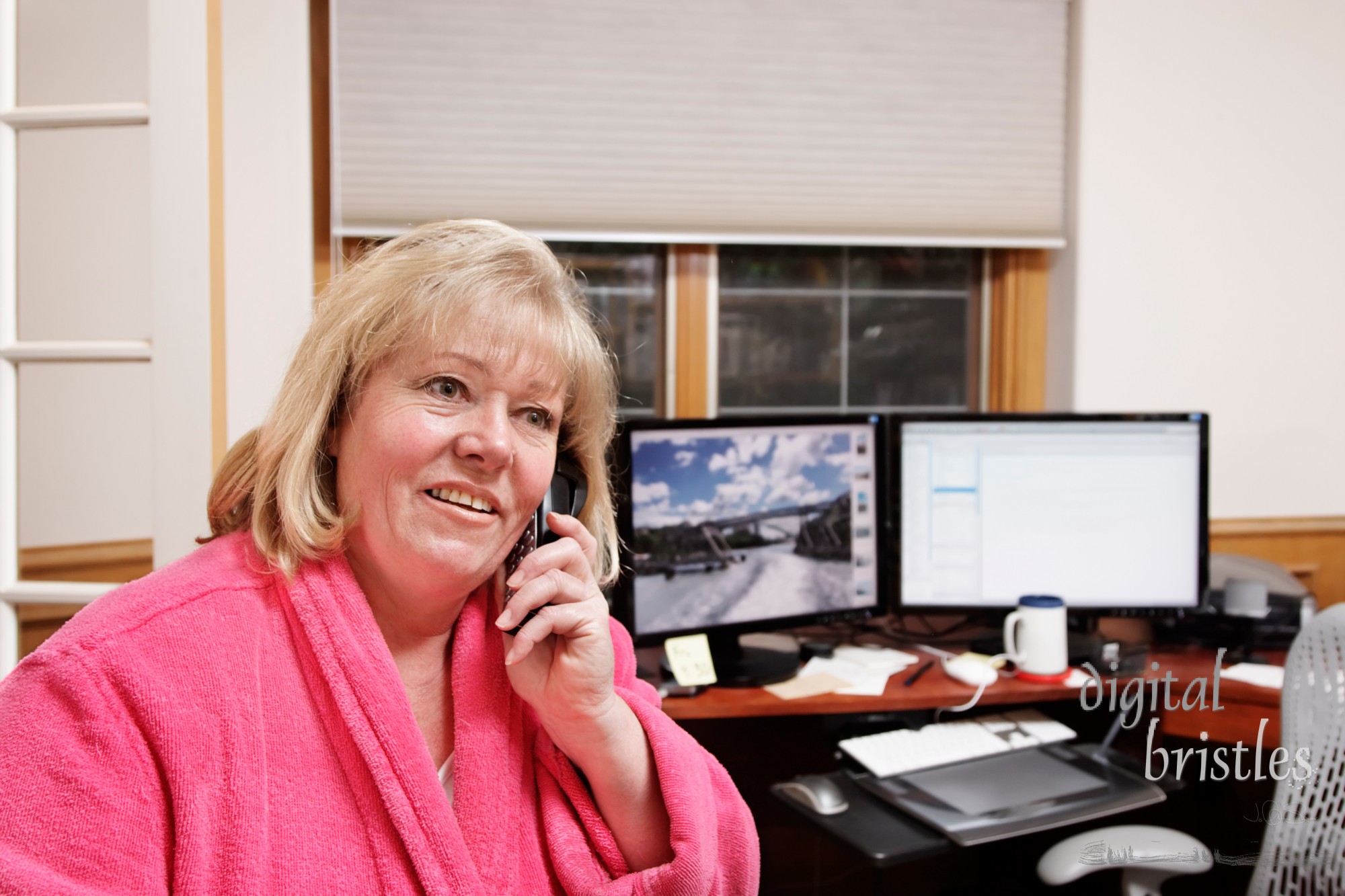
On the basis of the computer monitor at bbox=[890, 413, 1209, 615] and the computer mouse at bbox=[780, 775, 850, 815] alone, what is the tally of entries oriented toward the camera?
1

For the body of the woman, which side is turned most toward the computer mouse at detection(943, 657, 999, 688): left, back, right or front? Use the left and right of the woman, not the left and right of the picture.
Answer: left

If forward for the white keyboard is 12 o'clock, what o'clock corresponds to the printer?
The printer is roughly at 9 o'clock from the white keyboard.

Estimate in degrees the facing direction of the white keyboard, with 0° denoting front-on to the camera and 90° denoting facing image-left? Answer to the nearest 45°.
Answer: approximately 315°

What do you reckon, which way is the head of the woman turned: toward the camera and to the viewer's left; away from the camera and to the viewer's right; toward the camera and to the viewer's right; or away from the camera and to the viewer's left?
toward the camera and to the viewer's right

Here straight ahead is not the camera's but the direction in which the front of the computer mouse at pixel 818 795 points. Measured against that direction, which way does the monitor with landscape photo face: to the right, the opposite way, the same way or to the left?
the opposite way

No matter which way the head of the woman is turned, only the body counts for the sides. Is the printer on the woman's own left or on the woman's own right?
on the woman's own left
